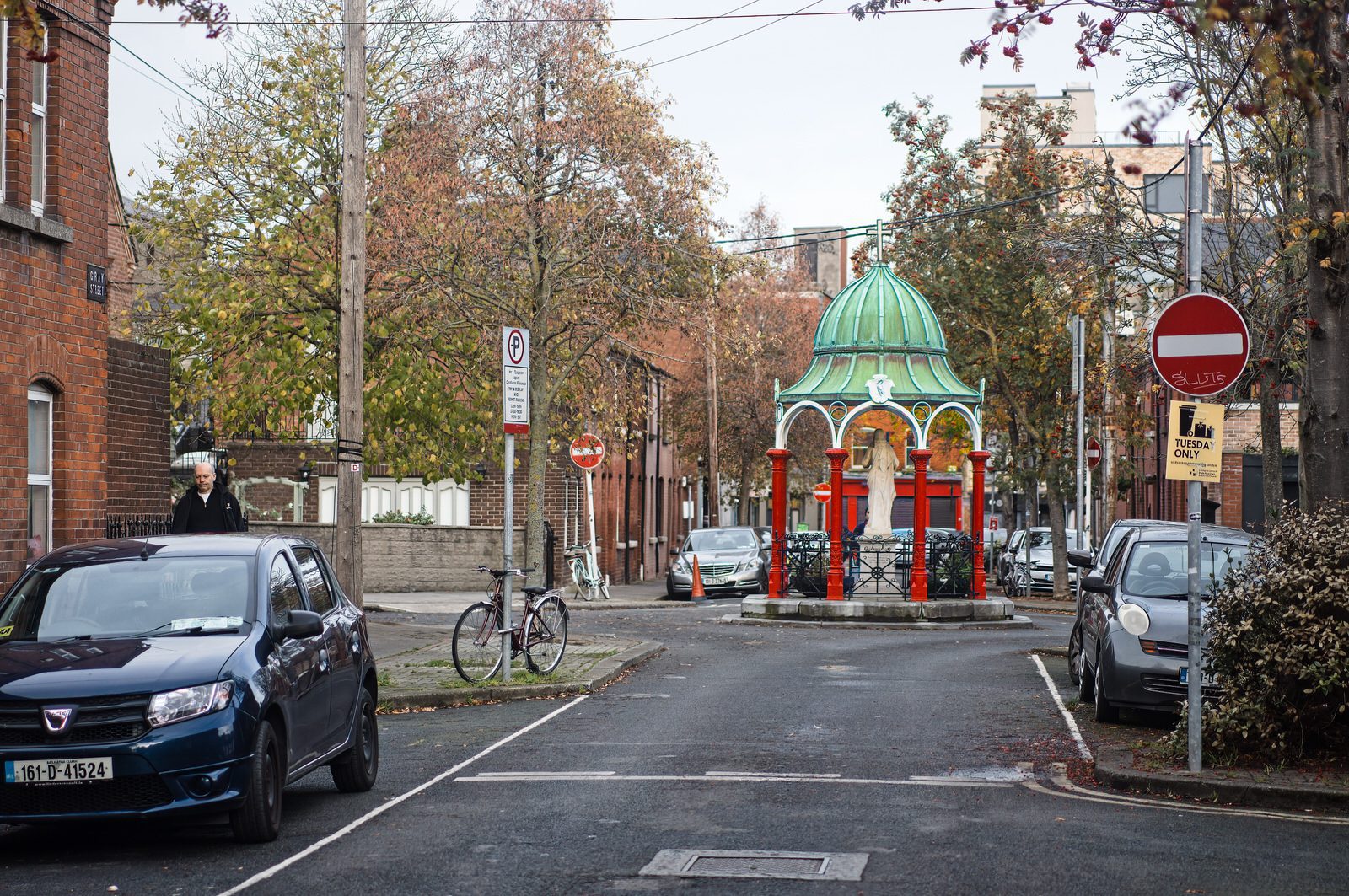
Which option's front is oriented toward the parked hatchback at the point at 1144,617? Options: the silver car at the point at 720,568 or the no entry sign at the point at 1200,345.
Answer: the silver car

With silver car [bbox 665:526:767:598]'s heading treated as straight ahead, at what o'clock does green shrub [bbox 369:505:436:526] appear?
The green shrub is roughly at 3 o'clock from the silver car.

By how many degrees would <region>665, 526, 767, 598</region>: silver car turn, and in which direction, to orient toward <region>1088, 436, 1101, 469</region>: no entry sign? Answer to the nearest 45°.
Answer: approximately 45° to its left

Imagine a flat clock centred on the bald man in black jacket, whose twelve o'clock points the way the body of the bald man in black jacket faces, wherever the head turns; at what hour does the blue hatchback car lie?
The blue hatchback car is roughly at 12 o'clock from the bald man in black jacket.

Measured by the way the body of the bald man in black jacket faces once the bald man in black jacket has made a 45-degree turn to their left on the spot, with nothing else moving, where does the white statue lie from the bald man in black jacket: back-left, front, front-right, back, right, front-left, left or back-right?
left
